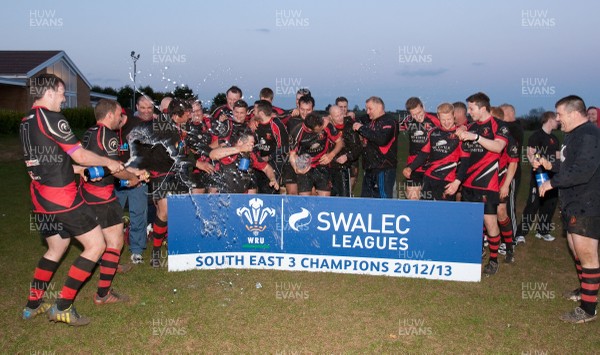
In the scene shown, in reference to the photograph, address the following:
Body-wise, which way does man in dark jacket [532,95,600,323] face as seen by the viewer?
to the viewer's left

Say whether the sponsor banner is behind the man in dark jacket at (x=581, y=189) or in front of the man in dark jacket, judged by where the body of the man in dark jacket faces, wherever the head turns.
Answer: in front

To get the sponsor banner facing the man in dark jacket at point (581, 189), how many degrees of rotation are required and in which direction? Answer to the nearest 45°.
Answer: approximately 45° to its left

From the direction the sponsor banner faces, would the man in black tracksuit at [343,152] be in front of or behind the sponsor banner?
behind

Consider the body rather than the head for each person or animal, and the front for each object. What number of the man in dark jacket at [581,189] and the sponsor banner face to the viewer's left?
1

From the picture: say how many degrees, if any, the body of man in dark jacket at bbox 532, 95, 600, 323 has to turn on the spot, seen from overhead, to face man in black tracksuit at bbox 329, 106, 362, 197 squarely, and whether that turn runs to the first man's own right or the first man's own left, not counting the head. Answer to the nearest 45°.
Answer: approximately 45° to the first man's own right

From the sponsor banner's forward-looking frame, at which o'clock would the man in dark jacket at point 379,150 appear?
The man in dark jacket is roughly at 7 o'clock from the sponsor banner.

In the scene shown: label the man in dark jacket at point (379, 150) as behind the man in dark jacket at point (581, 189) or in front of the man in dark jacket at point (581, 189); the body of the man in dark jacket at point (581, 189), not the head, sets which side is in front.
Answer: in front

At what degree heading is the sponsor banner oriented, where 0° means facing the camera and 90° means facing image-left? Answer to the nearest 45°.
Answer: approximately 0°
